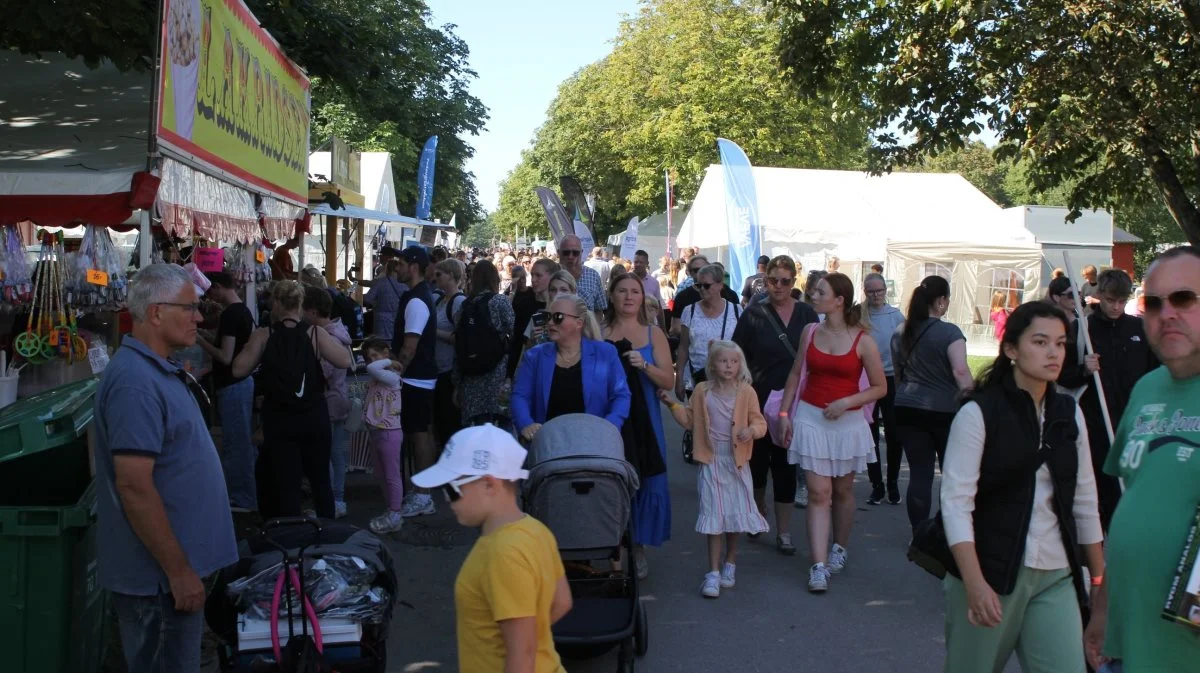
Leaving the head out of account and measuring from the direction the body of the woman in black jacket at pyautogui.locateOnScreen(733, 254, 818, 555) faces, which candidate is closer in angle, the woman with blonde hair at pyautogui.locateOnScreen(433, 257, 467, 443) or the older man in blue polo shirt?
the older man in blue polo shirt

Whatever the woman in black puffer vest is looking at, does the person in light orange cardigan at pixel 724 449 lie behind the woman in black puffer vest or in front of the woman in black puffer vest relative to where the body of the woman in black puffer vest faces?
behind

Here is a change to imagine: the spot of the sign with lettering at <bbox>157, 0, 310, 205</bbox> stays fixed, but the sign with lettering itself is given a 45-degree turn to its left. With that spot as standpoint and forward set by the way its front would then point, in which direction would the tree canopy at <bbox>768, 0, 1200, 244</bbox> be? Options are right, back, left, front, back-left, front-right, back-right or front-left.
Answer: front

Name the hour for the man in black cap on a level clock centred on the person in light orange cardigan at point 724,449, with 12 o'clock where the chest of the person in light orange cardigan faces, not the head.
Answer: The man in black cap is roughly at 4 o'clock from the person in light orange cardigan.

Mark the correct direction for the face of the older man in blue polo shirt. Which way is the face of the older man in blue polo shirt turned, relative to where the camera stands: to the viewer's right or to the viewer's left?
to the viewer's right

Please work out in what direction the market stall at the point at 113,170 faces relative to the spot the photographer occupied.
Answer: facing the viewer and to the right of the viewer

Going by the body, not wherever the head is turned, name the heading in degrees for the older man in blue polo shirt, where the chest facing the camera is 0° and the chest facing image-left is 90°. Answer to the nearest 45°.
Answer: approximately 270°

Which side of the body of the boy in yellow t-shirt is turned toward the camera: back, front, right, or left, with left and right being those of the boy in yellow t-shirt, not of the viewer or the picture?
left

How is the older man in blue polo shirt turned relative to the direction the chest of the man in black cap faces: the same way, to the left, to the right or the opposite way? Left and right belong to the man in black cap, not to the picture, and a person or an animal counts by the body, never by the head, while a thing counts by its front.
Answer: the opposite way

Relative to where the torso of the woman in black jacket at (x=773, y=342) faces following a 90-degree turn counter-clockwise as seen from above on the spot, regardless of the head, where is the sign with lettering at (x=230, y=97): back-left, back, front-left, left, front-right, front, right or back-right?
back

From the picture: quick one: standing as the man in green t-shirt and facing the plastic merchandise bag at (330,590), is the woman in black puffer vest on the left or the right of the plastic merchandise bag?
right

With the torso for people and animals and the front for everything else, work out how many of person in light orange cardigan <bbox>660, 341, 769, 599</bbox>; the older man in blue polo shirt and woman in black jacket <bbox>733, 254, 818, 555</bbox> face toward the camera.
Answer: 2

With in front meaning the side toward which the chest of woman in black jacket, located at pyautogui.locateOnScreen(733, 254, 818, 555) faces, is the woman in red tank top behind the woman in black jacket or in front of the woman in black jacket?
in front

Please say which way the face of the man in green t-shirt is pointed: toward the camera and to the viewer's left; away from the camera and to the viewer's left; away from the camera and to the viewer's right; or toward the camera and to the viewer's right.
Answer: toward the camera and to the viewer's left
